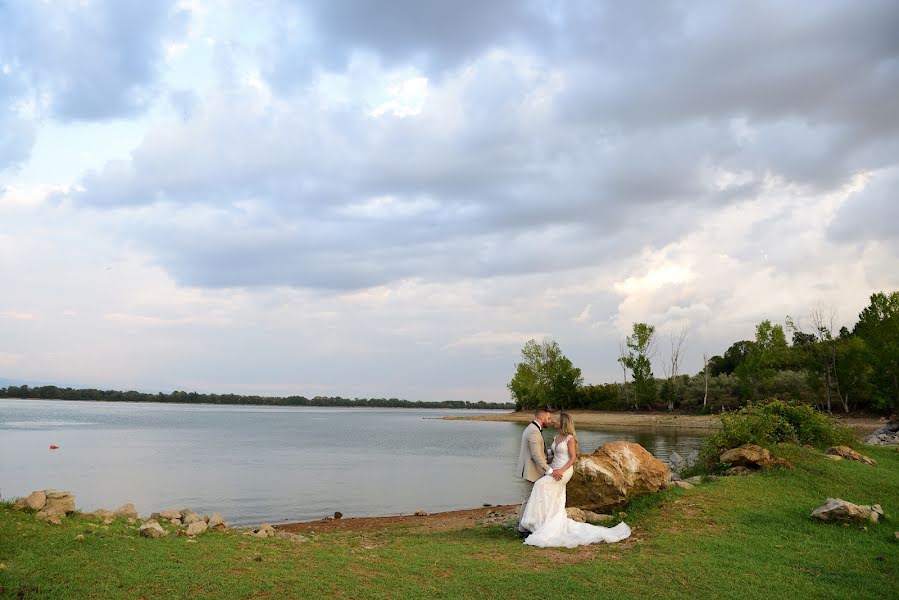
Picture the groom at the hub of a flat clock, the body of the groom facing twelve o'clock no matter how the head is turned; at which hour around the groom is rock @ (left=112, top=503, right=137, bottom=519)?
The rock is roughly at 6 o'clock from the groom.

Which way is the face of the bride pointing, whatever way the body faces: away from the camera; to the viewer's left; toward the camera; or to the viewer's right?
to the viewer's left

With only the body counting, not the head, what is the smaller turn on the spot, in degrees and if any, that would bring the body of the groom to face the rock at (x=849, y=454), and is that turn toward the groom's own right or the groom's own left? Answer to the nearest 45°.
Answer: approximately 45° to the groom's own left

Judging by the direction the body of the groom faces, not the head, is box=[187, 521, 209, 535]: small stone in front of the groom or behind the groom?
behind

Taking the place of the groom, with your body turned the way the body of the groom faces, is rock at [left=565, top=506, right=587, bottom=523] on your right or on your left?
on your left

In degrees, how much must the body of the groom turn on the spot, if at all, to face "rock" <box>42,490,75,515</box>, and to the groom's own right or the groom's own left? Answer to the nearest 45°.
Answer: approximately 180°

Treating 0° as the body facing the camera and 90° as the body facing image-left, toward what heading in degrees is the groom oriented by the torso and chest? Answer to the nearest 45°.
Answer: approximately 270°
